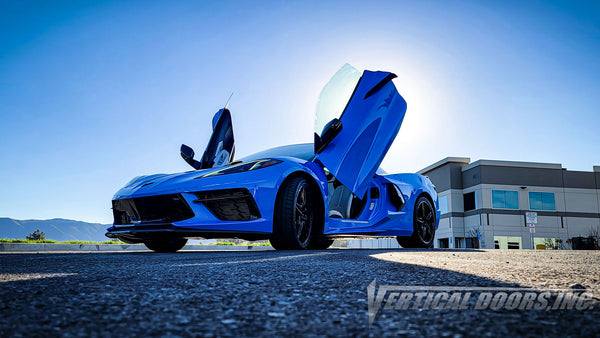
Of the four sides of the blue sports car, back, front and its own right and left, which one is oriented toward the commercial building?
back
